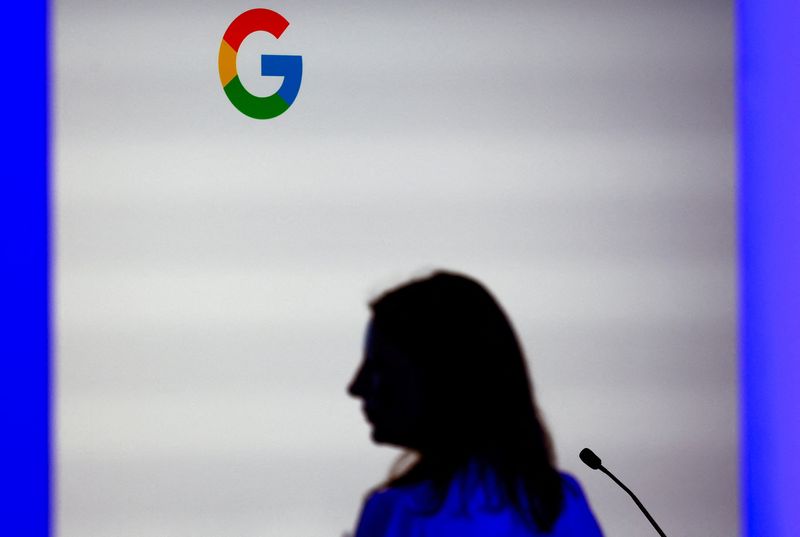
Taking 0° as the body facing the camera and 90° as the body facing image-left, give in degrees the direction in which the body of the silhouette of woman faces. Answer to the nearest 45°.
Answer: approximately 90°
